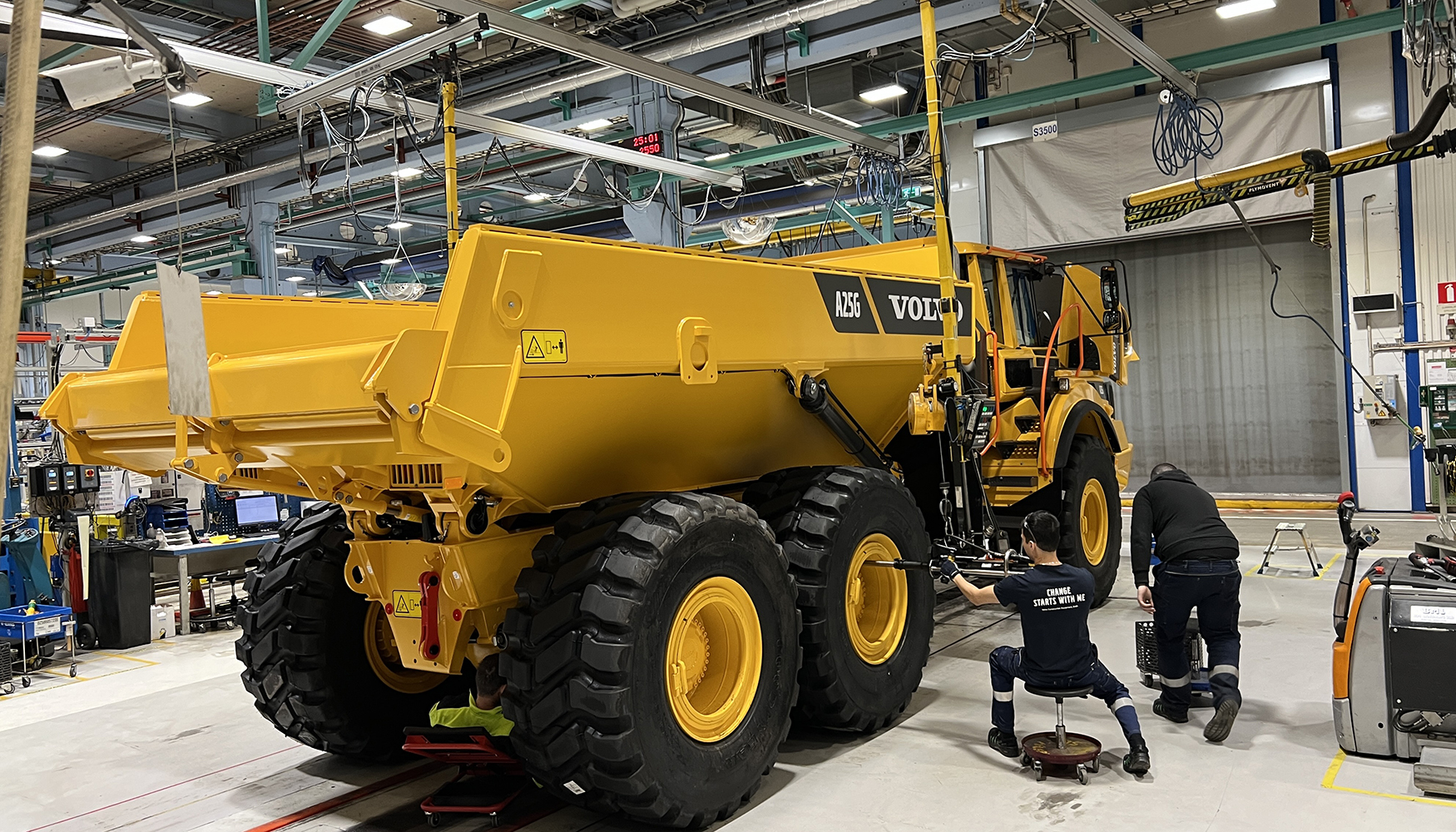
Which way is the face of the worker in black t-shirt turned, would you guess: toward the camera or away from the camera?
away from the camera

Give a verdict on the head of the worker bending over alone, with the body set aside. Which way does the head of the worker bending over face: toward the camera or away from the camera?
away from the camera

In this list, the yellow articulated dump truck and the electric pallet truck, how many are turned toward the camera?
0

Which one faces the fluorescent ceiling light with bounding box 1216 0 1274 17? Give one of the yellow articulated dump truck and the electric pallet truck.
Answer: the yellow articulated dump truck

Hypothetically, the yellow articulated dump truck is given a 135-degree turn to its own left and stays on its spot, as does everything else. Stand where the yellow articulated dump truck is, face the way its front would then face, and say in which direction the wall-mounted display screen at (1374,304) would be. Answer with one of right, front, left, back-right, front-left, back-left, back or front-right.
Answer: back-right

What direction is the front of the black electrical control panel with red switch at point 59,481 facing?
toward the camera

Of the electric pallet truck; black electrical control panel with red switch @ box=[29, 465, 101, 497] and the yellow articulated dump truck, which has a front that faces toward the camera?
the black electrical control panel with red switch

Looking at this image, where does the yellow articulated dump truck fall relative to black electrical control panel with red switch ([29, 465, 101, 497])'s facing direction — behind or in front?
in front

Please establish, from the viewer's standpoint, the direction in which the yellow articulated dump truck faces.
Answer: facing away from the viewer and to the right of the viewer

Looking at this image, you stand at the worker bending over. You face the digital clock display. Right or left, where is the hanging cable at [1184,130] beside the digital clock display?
right

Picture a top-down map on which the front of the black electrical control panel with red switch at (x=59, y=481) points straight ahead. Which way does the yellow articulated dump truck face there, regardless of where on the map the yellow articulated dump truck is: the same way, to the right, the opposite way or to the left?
to the left
